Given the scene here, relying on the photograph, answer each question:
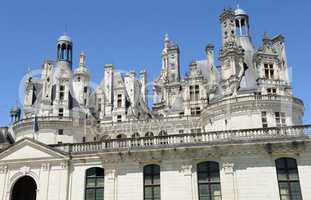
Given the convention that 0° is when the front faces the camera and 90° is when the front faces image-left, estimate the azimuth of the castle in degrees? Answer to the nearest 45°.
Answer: approximately 0°
